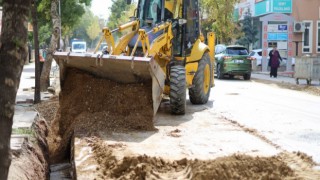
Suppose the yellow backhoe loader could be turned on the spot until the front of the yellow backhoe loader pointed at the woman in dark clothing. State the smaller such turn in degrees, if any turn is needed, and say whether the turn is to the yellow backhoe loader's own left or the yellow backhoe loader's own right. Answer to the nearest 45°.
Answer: approximately 180°

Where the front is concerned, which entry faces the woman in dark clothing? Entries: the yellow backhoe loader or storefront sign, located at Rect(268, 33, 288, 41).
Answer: the storefront sign

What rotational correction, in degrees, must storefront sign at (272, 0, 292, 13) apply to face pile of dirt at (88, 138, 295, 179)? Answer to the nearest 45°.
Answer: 0° — it already faces it

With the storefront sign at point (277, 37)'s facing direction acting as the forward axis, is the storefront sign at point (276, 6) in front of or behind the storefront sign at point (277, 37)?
behind

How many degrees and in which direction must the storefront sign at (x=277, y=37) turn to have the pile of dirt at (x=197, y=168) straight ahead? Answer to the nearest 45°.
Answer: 0° — it already faces it
